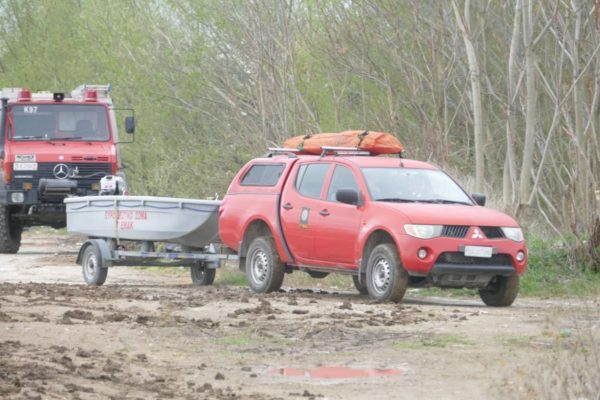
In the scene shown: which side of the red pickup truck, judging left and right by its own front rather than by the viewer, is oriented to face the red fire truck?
back

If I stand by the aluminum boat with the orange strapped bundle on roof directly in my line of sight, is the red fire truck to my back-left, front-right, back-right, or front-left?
back-left

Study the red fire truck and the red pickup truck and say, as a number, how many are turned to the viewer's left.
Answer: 0

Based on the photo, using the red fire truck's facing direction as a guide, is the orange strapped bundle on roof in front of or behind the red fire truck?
in front

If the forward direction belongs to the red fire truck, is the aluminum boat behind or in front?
in front

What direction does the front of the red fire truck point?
toward the camera
